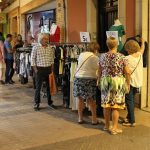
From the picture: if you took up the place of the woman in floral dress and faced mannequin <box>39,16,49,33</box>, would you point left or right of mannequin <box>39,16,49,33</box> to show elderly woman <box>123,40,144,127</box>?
right

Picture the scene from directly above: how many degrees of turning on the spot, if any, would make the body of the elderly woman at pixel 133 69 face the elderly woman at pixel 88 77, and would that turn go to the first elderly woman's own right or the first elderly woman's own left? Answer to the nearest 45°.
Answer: approximately 45° to the first elderly woman's own left

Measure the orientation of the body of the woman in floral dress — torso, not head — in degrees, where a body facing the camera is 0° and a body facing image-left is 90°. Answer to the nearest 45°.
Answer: approximately 180°

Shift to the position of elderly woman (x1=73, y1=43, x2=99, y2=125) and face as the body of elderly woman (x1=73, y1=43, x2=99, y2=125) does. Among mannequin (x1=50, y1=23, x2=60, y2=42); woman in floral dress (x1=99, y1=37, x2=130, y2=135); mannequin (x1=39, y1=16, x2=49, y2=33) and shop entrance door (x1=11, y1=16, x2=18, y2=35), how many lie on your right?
1

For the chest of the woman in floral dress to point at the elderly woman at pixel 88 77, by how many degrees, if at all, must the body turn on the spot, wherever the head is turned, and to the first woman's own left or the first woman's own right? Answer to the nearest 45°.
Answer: approximately 45° to the first woman's own left

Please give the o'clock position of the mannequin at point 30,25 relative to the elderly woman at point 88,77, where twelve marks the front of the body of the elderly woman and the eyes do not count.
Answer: The mannequin is roughly at 10 o'clock from the elderly woman.

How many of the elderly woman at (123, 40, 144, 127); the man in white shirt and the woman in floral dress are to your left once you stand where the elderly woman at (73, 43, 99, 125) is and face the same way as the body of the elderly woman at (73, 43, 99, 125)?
1

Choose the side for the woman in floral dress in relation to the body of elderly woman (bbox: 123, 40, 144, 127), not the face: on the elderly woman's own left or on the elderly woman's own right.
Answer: on the elderly woman's own left

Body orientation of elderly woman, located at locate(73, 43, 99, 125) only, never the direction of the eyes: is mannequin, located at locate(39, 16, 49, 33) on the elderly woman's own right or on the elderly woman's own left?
on the elderly woman's own left

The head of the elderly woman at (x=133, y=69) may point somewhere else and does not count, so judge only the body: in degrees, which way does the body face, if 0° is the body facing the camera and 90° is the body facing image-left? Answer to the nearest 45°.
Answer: approximately 135°

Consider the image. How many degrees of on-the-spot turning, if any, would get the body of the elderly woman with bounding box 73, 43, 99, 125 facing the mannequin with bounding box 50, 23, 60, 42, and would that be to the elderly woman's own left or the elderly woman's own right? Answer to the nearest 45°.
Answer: approximately 45° to the elderly woman's own left

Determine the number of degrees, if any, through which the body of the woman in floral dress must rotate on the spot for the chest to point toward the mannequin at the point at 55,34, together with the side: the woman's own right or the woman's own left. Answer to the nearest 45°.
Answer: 0° — they already face it

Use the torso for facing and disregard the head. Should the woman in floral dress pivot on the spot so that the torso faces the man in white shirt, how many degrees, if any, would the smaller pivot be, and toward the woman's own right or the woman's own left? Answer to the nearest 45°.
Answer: approximately 45° to the woman's own left

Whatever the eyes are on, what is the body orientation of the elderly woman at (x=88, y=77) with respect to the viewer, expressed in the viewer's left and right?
facing away from the viewer and to the right of the viewer

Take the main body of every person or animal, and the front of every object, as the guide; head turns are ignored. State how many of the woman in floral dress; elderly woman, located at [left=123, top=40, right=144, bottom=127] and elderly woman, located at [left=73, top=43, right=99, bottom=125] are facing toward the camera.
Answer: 0
